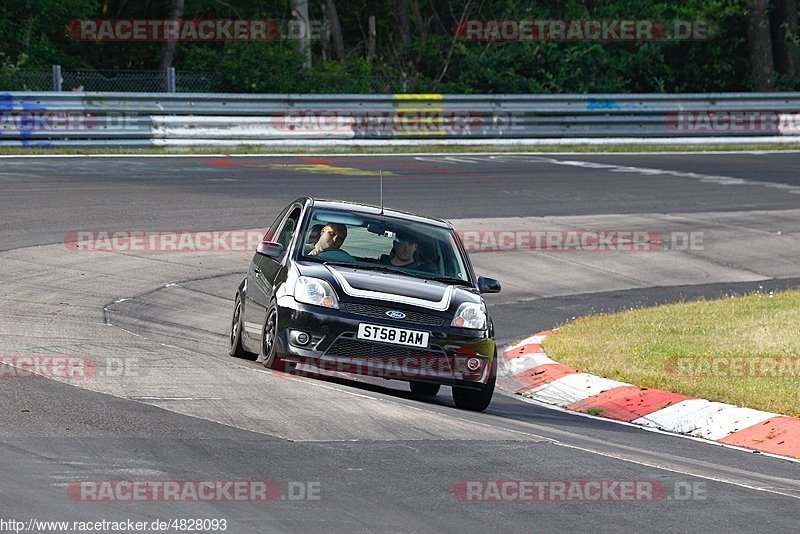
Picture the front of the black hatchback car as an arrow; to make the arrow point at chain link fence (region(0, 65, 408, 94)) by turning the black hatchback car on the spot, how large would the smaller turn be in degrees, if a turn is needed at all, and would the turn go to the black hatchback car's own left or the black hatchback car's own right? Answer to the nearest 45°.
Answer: approximately 180°

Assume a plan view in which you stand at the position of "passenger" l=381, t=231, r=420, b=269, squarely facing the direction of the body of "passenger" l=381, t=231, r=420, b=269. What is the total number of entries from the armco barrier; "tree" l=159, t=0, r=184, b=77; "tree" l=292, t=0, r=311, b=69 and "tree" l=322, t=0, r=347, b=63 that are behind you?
4

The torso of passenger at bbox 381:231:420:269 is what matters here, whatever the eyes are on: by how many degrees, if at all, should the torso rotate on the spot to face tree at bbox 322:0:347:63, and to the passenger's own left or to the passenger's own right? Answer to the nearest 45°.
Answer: approximately 180°

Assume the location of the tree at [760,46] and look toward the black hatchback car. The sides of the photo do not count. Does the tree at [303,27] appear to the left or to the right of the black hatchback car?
right

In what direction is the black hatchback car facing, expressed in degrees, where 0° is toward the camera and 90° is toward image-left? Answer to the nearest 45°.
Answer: approximately 0°

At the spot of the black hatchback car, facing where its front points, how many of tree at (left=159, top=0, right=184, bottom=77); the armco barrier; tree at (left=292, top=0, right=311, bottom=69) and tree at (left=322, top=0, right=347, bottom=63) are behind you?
4

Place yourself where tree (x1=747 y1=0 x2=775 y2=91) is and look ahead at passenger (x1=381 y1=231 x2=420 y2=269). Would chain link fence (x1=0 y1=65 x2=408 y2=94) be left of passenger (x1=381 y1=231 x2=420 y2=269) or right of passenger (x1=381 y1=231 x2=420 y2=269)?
right

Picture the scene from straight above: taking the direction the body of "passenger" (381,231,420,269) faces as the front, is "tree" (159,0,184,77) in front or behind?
behind

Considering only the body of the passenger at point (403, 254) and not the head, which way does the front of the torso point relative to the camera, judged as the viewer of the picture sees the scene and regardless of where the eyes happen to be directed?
toward the camera

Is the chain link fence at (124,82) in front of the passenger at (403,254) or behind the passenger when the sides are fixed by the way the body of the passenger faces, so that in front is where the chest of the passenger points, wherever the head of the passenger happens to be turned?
behind

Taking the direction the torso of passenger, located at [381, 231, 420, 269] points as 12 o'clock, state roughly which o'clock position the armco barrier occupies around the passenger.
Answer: The armco barrier is roughly at 6 o'clock from the passenger.

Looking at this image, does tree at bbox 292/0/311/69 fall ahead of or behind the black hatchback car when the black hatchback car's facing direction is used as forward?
behind
